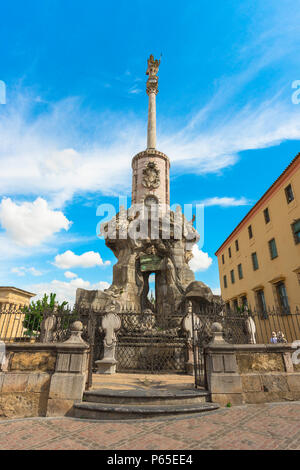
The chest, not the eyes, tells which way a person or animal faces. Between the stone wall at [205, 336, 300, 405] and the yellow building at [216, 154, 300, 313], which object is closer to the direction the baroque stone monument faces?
the stone wall

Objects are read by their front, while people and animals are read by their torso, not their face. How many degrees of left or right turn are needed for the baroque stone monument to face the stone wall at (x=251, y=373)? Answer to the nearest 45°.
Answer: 0° — it already faces it

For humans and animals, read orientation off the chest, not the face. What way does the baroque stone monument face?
toward the camera

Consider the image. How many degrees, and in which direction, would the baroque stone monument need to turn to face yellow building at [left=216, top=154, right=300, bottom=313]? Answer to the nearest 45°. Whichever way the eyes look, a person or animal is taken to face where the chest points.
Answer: approximately 90° to its left

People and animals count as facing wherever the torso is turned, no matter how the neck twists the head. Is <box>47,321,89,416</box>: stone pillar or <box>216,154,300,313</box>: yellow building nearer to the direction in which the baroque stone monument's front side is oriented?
the stone pillar

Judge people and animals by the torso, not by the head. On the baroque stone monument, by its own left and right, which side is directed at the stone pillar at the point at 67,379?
front

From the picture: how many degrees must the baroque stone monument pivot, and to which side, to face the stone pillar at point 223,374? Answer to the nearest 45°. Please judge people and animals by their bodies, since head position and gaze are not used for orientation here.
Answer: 0° — it already faces it

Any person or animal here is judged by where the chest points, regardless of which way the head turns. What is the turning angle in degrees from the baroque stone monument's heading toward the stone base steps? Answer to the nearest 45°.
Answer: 0° — it already faces it

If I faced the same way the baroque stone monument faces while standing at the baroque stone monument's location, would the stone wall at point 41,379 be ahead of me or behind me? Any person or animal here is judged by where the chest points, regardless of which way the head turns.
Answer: ahead
